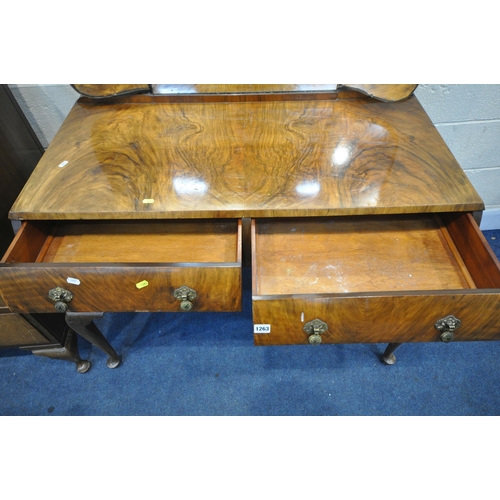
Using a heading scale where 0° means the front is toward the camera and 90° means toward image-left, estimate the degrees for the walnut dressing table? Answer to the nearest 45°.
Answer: approximately 0°

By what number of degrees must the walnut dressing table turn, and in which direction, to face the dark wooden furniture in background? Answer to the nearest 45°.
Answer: approximately 90° to its right
